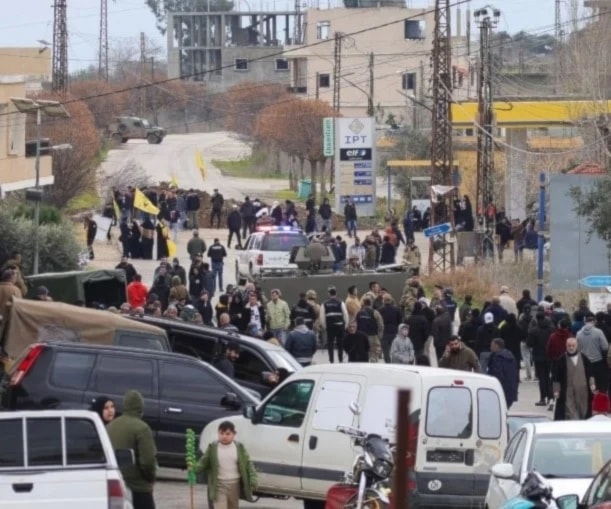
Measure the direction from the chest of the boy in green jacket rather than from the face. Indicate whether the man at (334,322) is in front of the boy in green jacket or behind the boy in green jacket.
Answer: behind

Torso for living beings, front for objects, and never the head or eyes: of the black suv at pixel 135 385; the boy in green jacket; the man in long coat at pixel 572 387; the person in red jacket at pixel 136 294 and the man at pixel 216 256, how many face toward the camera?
2

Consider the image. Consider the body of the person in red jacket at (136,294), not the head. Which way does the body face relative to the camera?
away from the camera

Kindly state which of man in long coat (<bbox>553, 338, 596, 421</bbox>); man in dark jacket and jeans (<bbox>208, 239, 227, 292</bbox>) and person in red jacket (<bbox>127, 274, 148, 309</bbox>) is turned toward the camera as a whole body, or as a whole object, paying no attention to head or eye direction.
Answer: the man in long coat

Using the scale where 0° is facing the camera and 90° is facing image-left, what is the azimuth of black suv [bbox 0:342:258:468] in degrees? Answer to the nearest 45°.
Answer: approximately 270°

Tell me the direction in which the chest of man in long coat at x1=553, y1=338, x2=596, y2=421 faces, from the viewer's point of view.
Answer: toward the camera

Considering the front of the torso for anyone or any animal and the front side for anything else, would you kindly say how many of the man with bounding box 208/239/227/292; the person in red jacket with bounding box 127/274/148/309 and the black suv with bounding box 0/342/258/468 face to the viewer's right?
1

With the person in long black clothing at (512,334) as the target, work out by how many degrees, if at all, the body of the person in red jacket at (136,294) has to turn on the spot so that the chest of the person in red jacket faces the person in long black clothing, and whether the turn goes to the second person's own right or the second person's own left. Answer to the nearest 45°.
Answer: approximately 135° to the second person's own right
